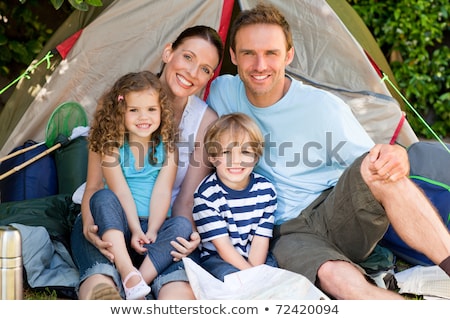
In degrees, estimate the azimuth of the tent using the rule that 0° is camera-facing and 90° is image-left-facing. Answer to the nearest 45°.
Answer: approximately 0°

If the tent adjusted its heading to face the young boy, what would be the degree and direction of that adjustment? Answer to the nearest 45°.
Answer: approximately 45° to its left

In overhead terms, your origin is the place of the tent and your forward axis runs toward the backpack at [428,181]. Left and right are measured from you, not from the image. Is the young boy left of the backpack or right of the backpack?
right

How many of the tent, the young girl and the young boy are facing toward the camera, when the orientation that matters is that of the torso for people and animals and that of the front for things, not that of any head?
3

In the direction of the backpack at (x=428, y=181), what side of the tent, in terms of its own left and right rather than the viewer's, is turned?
left

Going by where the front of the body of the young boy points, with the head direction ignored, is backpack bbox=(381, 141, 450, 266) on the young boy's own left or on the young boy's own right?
on the young boy's own left

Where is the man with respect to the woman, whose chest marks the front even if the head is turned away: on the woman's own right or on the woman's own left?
on the woman's own left

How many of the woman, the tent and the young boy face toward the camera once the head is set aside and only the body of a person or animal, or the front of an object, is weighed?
3

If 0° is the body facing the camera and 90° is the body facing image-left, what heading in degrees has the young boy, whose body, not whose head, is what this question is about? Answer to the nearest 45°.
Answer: approximately 0°

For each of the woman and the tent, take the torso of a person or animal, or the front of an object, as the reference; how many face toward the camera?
2

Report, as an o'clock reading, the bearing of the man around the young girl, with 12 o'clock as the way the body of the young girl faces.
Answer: The man is roughly at 9 o'clock from the young girl.
